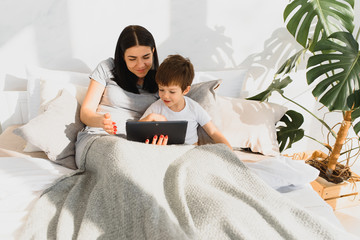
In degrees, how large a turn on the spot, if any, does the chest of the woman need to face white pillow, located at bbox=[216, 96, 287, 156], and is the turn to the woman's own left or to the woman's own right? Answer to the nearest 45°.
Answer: approximately 45° to the woman's own left

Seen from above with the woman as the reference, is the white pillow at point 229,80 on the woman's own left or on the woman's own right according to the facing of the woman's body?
on the woman's own left

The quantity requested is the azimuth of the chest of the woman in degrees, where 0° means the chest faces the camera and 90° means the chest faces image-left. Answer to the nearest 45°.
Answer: approximately 315°

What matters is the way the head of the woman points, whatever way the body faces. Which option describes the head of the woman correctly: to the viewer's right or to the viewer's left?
to the viewer's right

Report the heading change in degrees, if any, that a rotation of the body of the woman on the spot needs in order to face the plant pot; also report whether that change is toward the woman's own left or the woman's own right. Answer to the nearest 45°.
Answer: approximately 45° to the woman's own left
